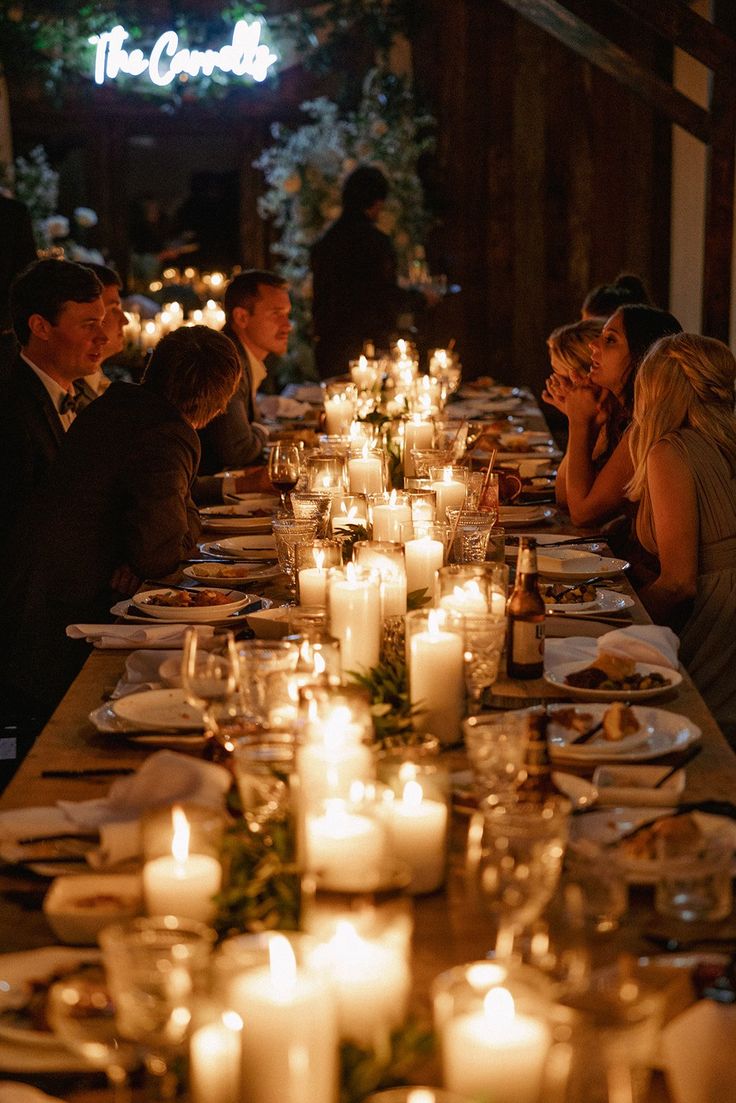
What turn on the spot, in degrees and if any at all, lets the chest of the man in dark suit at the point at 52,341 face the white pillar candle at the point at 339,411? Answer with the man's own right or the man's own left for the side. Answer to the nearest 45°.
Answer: approximately 90° to the man's own left

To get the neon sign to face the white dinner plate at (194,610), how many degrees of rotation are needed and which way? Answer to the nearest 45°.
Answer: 0° — it already faces it

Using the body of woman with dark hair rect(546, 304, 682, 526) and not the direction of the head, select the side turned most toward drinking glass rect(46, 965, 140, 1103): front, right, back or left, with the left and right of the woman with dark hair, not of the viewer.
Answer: left

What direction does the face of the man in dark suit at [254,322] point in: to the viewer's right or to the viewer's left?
to the viewer's right

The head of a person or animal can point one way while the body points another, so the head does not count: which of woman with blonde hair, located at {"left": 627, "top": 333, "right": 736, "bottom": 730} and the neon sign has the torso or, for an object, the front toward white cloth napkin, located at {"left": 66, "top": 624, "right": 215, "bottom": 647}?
the neon sign

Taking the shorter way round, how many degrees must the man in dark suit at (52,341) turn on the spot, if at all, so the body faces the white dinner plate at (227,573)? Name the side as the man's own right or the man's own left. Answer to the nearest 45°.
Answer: approximately 90° to the man's own right

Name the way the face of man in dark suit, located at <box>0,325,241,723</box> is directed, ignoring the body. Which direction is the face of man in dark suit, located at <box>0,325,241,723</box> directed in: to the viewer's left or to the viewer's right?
to the viewer's right

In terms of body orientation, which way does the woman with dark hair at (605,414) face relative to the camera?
to the viewer's left

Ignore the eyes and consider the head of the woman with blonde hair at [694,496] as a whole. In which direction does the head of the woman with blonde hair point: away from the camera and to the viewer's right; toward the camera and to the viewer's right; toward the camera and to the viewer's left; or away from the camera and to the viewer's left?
away from the camera and to the viewer's left

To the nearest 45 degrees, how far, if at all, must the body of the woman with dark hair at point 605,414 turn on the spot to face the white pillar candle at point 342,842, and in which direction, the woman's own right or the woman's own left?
approximately 90° to the woman's own left

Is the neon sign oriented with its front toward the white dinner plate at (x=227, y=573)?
yes

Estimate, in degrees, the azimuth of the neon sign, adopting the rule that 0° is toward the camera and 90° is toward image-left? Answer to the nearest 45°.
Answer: approximately 0°

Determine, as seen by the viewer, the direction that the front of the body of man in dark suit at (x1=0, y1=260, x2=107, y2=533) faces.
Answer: to the viewer's right
